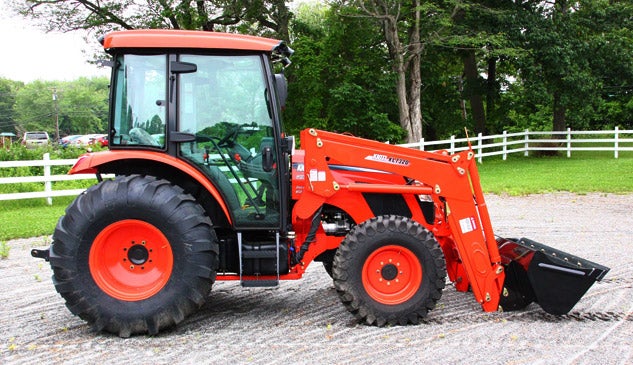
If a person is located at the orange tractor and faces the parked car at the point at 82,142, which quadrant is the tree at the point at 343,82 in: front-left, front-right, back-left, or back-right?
front-right

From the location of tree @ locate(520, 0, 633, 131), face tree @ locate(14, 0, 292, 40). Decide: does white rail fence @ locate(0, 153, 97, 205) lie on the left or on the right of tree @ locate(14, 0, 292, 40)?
left

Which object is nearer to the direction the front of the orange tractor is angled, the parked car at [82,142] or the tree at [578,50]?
the tree

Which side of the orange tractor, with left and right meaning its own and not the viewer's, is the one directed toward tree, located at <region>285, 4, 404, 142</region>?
left

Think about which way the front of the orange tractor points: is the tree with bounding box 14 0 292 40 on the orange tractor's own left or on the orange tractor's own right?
on the orange tractor's own left

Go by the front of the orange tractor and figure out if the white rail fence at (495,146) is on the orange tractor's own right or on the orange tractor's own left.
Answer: on the orange tractor's own left

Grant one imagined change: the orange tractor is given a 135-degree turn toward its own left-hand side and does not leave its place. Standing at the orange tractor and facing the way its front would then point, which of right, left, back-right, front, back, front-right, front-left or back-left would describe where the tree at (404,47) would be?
front-right

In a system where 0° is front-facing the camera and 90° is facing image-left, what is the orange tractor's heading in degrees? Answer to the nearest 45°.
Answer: approximately 270°

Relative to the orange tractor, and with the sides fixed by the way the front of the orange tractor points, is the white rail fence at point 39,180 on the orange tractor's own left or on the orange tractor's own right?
on the orange tractor's own left
